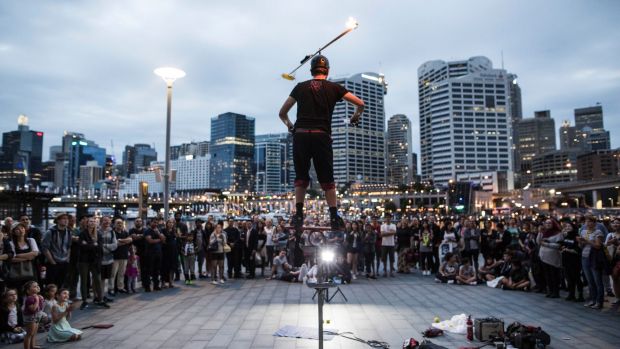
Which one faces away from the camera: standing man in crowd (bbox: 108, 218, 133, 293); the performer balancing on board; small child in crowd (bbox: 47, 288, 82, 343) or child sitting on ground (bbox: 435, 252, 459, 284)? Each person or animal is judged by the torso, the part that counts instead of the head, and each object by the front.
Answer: the performer balancing on board

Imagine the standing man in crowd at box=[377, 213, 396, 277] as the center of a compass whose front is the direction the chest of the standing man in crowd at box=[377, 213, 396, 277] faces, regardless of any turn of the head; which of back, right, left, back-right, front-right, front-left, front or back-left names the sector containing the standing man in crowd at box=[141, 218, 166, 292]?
front-right

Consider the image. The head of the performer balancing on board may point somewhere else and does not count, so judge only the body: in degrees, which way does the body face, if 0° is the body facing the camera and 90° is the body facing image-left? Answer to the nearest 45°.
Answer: approximately 180°

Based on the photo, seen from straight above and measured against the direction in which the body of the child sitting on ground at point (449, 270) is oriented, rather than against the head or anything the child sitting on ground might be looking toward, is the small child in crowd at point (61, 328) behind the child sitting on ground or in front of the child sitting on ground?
in front

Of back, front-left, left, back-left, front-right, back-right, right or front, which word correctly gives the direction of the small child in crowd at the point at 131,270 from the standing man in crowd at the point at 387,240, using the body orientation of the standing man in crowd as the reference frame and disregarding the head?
front-right

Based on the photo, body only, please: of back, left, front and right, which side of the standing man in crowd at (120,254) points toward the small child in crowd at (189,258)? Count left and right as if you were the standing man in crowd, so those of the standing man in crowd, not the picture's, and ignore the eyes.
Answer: left

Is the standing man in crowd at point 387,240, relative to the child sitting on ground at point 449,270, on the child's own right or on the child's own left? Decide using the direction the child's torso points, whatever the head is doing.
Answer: on the child's own right

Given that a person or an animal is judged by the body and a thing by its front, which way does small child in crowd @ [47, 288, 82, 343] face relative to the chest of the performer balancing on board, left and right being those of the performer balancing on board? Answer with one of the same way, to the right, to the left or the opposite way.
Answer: to the right

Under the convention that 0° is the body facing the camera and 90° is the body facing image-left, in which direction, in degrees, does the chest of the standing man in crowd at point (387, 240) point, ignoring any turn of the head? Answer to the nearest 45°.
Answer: approximately 0°

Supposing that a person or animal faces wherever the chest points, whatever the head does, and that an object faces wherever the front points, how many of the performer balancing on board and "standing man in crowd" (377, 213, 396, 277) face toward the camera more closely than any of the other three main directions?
1

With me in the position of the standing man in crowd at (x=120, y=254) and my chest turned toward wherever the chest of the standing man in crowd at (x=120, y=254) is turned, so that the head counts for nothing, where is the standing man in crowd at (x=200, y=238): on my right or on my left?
on my left

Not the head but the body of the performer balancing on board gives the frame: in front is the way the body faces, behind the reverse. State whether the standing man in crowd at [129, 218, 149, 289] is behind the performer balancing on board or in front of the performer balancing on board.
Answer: in front

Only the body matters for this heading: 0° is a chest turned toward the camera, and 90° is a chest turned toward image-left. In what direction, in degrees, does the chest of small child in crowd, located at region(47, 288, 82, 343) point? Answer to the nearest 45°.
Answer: approximately 315°

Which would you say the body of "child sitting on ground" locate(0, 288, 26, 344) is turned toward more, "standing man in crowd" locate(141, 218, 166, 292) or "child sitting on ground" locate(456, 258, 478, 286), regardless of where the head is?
the child sitting on ground
